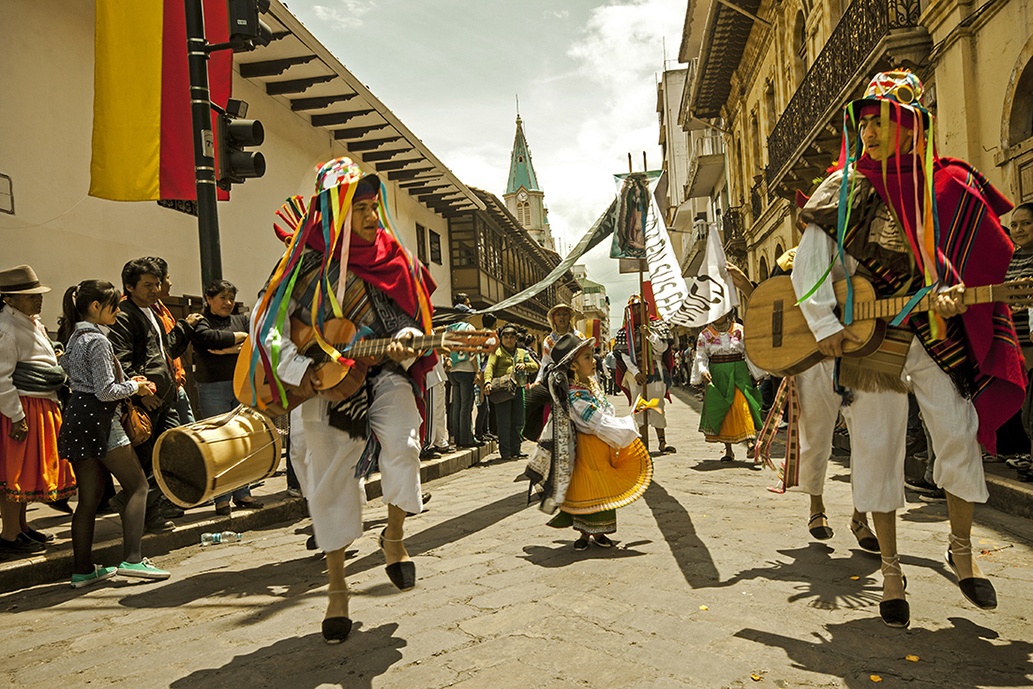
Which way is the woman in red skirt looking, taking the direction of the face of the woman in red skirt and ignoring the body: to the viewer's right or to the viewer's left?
to the viewer's right

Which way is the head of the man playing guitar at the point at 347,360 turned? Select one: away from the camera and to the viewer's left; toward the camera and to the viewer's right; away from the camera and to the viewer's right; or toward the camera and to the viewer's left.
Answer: toward the camera and to the viewer's right

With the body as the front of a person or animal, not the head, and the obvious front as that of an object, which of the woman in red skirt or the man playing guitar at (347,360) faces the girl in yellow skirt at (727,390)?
the woman in red skirt

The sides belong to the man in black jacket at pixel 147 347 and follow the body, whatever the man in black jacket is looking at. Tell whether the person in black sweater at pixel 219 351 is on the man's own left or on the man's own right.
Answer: on the man's own left
